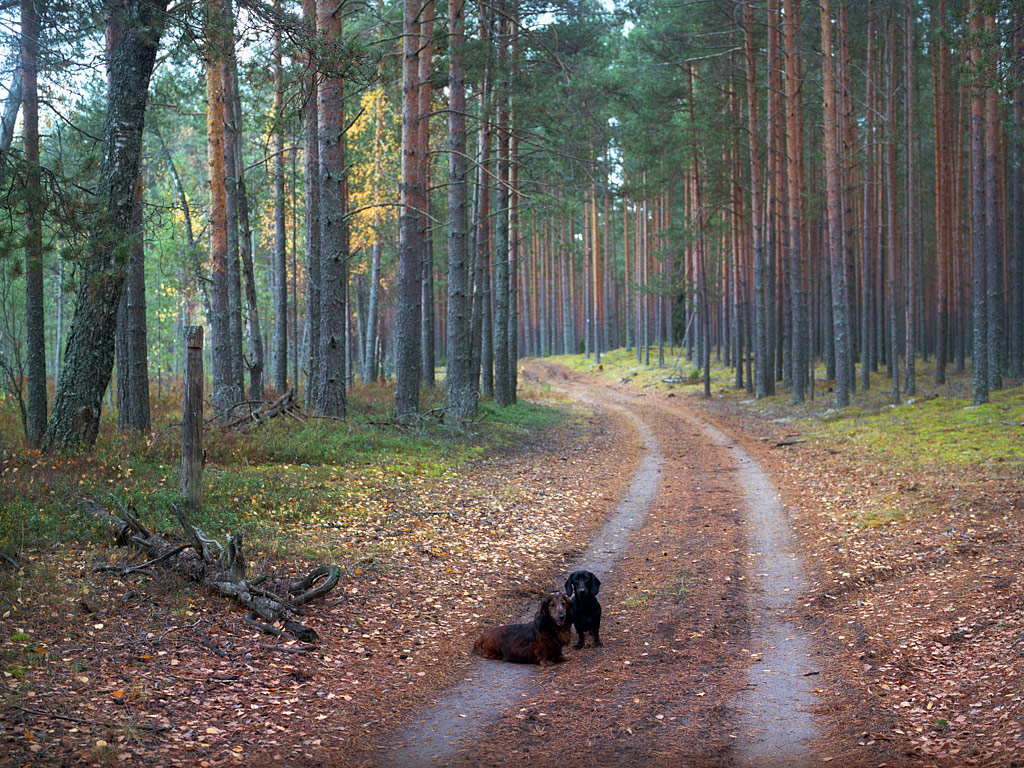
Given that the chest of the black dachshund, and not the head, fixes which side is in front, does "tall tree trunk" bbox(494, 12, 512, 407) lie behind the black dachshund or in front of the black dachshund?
behind

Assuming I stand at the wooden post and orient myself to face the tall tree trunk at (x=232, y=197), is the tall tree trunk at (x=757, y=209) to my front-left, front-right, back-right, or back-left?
front-right

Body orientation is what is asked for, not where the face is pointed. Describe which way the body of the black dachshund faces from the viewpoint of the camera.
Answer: toward the camera

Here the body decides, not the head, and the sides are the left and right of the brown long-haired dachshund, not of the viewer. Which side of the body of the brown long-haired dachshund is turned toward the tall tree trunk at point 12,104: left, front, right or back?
back

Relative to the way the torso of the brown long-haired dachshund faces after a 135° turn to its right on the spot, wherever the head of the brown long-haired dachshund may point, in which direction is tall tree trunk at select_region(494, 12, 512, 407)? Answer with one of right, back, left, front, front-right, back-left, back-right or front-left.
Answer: right

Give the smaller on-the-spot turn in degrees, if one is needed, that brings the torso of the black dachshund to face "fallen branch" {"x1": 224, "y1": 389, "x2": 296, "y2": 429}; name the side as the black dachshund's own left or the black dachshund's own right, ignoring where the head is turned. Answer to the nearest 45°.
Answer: approximately 135° to the black dachshund's own right

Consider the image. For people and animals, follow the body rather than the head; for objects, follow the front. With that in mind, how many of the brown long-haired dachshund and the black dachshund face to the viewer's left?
0

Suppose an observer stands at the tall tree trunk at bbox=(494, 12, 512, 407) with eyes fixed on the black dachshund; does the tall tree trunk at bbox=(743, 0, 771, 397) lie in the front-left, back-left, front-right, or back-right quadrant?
back-left
